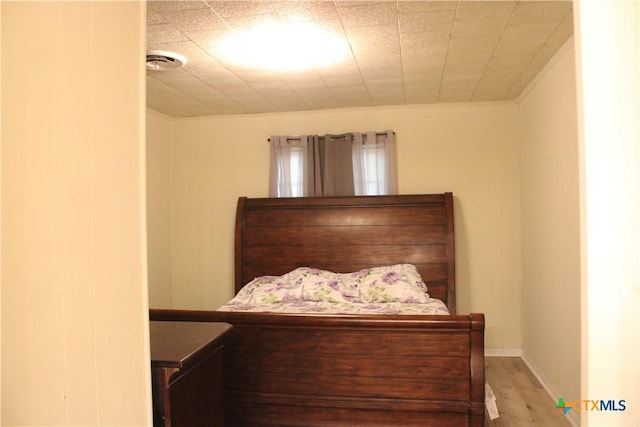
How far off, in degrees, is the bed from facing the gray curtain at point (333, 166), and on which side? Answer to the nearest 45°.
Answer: approximately 180°

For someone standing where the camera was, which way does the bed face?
facing the viewer

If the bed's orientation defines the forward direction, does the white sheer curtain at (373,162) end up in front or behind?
behind

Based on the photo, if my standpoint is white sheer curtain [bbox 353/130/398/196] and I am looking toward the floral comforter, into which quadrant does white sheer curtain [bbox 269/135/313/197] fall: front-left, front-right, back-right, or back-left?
front-right

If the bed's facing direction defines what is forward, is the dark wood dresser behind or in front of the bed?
in front
